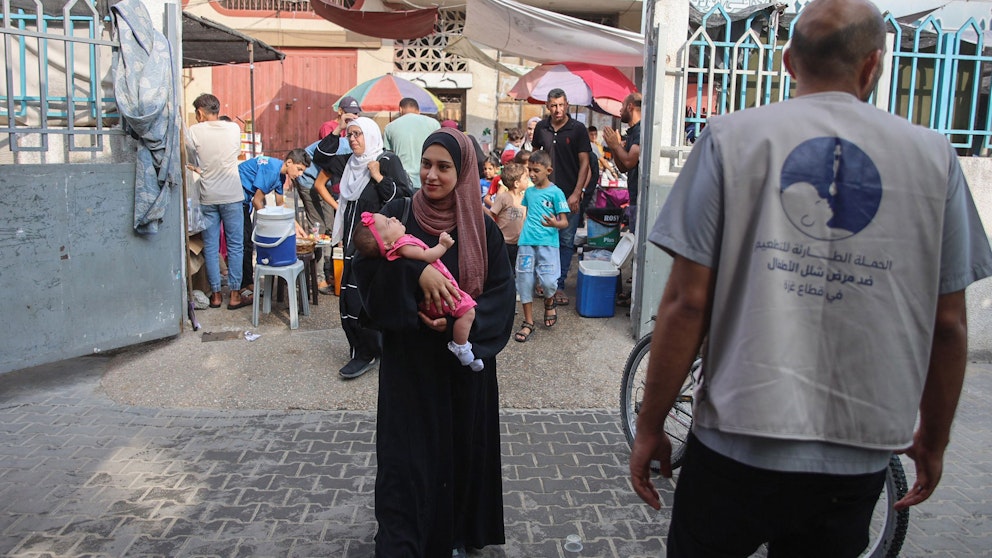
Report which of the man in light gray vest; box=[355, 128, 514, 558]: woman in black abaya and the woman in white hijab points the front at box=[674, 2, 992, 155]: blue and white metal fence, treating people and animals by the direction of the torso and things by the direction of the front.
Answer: the man in light gray vest

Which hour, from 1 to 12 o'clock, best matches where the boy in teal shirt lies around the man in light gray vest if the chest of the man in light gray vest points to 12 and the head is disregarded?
The boy in teal shirt is roughly at 11 o'clock from the man in light gray vest.

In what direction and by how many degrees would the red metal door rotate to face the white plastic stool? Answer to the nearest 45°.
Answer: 0° — it already faces it

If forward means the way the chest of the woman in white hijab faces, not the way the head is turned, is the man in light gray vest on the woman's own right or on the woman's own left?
on the woman's own left

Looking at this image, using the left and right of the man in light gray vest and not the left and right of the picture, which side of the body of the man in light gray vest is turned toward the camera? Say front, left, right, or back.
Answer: back

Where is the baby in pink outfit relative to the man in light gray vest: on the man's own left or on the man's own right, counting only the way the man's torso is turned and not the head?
on the man's own left

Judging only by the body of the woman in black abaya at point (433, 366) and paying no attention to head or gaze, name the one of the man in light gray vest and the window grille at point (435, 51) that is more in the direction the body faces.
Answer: the man in light gray vest

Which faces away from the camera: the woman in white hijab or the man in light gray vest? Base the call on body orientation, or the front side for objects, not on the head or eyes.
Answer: the man in light gray vest

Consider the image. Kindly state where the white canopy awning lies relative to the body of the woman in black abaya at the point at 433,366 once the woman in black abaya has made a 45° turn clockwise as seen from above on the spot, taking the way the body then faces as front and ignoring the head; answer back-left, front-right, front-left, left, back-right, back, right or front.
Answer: back-right

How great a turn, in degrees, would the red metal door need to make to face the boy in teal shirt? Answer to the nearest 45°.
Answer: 0° — it already faces them

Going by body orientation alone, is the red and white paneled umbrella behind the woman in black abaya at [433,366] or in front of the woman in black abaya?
behind

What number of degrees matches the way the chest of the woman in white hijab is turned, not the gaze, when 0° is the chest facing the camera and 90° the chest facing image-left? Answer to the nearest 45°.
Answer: approximately 45°

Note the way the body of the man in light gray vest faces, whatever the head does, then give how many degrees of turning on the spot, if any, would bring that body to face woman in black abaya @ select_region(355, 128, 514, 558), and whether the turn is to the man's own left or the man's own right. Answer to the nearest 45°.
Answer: approximately 45° to the man's own left
